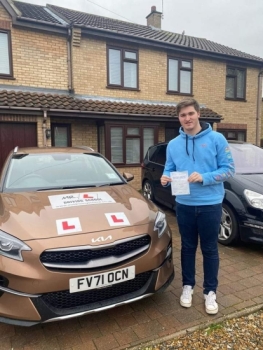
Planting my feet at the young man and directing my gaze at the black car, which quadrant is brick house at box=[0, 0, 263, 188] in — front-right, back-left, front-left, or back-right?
front-left

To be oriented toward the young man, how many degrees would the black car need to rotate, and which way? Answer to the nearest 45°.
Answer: approximately 45° to its right

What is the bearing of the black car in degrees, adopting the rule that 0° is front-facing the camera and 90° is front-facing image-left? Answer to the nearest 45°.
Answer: approximately 315°

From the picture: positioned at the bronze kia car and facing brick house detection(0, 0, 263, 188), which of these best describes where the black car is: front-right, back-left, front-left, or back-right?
front-right

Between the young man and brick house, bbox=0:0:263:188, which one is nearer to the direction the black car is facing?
the young man

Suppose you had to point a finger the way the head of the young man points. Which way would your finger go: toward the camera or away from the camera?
toward the camera

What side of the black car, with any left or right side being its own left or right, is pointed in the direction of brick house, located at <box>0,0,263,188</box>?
back

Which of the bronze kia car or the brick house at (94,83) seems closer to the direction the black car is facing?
the bronze kia car

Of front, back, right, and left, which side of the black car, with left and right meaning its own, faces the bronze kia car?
right
